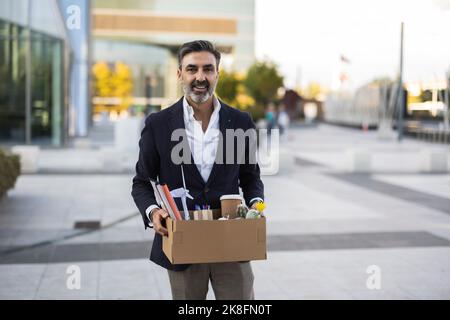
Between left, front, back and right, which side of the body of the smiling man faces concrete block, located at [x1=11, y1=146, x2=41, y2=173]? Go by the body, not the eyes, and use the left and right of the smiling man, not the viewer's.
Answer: back

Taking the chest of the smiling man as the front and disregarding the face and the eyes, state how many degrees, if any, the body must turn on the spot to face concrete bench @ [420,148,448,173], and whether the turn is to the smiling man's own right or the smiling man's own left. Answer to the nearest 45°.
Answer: approximately 180°

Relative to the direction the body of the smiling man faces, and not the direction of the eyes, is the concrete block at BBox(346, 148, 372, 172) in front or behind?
behind

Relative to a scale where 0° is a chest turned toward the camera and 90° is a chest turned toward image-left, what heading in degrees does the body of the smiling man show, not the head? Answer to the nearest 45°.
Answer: approximately 0°
